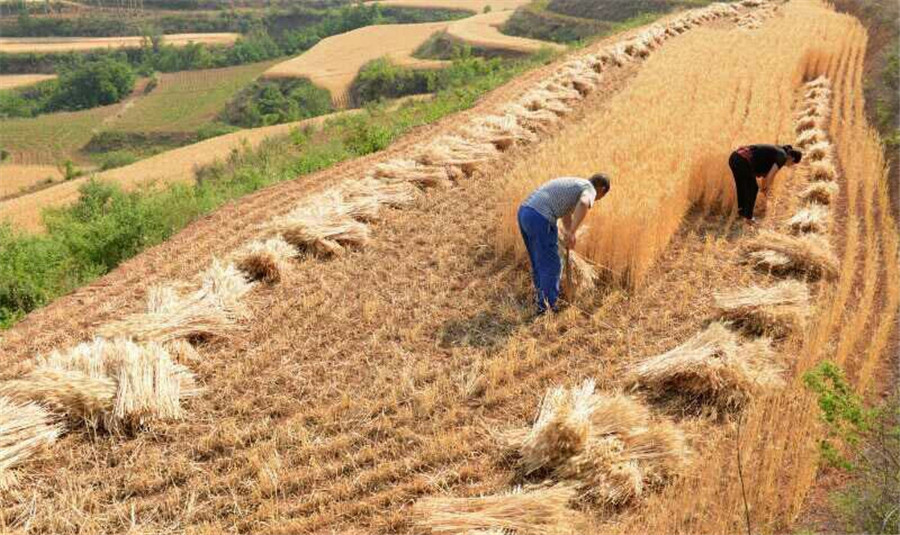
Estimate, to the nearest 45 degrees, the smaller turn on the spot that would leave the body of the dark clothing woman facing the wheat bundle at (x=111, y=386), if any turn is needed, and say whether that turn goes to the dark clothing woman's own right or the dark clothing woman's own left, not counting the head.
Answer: approximately 135° to the dark clothing woman's own right

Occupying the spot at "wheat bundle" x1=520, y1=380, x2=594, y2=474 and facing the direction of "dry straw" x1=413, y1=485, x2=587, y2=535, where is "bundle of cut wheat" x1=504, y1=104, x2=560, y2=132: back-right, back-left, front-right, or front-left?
back-right

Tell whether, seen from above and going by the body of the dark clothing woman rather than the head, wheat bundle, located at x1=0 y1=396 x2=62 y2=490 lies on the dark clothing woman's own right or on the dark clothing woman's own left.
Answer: on the dark clothing woman's own right

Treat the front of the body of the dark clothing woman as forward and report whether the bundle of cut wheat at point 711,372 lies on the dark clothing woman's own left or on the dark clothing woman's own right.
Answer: on the dark clothing woman's own right

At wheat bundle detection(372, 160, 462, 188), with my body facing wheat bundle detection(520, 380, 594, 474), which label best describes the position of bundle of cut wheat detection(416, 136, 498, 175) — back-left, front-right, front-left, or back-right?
back-left

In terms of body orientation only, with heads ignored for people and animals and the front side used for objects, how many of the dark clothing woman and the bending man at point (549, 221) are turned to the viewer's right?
2

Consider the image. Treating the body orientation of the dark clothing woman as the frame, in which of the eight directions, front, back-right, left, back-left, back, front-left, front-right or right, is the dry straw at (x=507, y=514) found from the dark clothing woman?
right

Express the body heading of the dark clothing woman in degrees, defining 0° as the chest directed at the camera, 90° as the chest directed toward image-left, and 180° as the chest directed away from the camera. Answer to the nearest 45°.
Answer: approximately 270°

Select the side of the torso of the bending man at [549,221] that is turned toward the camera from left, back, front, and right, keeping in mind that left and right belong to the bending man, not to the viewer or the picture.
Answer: right

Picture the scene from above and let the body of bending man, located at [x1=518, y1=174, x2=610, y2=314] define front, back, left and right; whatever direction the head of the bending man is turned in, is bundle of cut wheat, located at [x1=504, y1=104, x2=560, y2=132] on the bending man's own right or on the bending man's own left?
on the bending man's own left
